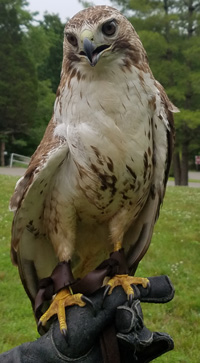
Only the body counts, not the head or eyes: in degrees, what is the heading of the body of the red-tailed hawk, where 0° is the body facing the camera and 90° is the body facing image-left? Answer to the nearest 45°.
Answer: approximately 0°

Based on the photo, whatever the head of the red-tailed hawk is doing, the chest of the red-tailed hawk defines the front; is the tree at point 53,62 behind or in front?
behind

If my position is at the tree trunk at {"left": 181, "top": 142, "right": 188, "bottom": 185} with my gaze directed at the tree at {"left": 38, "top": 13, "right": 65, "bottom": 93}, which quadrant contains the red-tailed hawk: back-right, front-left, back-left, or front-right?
back-left

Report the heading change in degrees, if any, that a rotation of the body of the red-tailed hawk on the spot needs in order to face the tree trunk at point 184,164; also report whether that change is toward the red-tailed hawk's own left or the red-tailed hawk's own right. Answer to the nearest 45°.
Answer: approximately 180°

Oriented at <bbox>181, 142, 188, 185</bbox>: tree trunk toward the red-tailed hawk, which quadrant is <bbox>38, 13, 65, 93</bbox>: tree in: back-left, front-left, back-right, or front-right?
back-right
